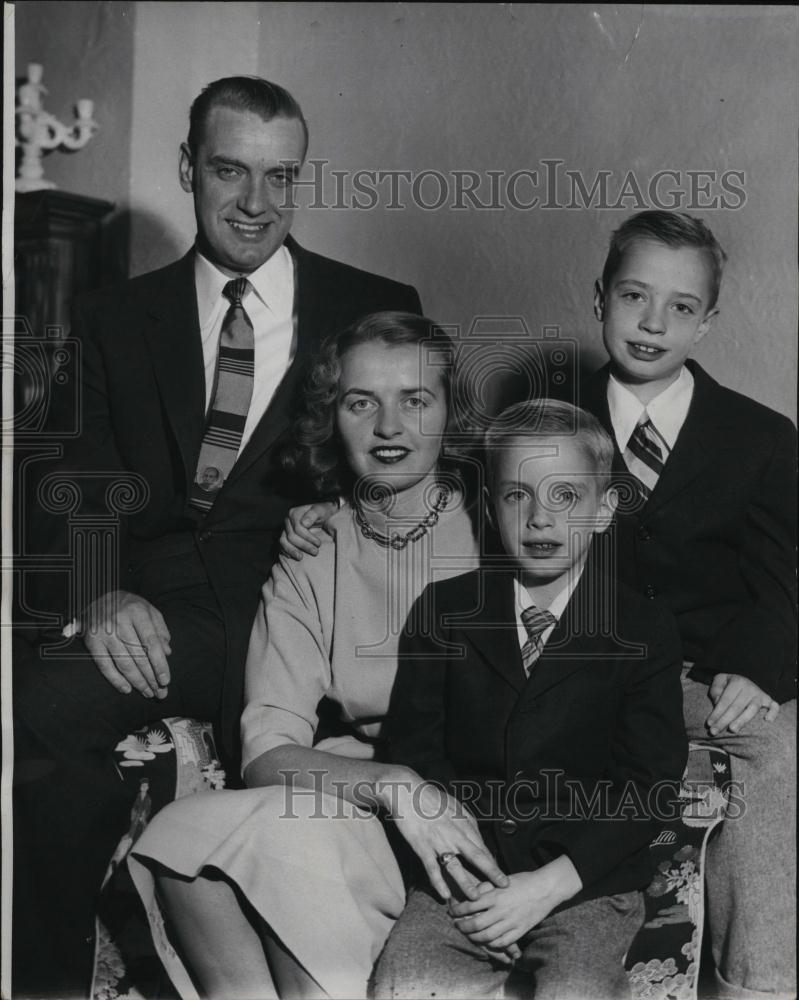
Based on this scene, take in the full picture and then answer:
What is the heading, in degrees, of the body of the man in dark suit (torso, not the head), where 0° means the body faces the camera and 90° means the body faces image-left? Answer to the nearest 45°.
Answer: approximately 0°

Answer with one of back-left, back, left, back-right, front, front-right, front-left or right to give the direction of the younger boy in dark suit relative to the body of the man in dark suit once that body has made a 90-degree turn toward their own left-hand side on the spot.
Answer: front-right

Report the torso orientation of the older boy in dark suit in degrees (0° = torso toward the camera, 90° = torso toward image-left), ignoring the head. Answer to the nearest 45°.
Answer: approximately 45°

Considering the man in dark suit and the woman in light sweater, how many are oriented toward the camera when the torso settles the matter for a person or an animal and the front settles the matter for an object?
2

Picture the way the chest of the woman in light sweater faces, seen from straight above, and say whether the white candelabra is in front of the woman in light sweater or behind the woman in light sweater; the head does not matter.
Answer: behind

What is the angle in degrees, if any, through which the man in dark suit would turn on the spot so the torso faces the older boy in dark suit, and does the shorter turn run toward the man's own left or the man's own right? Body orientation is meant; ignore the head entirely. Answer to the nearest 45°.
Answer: approximately 90° to the man's own left

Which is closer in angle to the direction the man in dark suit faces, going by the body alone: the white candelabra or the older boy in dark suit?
the older boy in dark suit

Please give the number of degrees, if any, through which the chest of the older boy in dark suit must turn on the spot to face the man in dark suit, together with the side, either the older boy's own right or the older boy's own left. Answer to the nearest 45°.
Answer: approximately 45° to the older boy's own right
